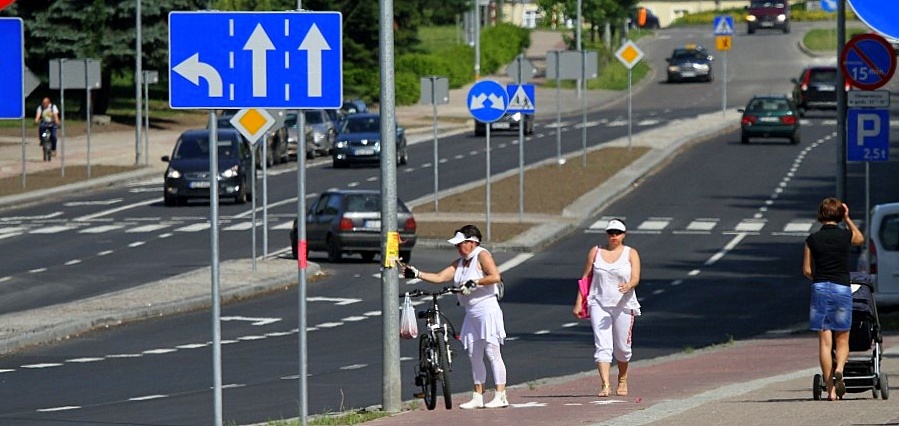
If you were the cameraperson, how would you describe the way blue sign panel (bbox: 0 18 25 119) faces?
facing the viewer

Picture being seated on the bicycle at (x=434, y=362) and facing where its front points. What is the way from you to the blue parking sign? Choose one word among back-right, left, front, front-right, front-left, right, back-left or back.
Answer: back-left

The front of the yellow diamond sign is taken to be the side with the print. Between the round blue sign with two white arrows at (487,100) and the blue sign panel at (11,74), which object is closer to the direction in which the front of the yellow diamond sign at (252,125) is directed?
the blue sign panel

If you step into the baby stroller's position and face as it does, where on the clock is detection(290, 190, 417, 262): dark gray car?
The dark gray car is roughly at 11 o'clock from the baby stroller.

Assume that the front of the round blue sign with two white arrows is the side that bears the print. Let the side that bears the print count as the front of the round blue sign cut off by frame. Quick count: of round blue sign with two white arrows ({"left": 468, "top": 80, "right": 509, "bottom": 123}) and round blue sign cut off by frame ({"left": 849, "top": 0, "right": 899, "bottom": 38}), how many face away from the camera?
0

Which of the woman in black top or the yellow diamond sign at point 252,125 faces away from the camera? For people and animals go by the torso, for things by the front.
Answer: the woman in black top

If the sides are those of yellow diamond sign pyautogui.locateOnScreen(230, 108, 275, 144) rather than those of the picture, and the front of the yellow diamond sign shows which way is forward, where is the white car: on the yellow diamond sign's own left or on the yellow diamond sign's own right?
on the yellow diamond sign's own left

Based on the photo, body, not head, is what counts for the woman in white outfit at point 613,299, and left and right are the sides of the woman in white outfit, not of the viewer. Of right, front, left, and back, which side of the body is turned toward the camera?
front

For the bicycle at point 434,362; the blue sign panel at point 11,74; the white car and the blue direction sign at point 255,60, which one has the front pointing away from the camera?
the white car

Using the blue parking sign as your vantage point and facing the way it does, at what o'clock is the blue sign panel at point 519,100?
The blue sign panel is roughly at 5 o'clock from the blue parking sign.

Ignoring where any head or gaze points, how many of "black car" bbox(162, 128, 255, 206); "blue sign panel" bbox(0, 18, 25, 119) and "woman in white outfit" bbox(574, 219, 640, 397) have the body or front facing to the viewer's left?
0
